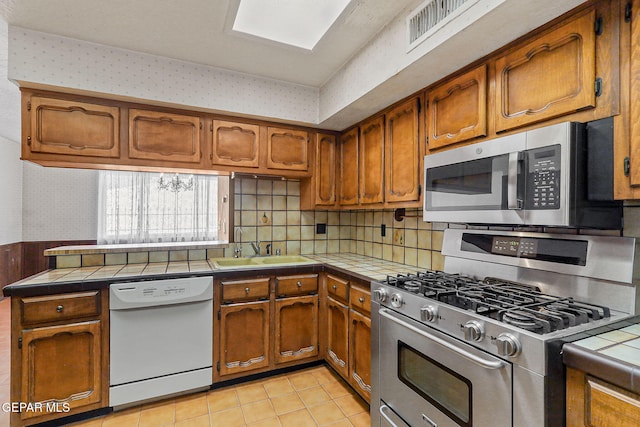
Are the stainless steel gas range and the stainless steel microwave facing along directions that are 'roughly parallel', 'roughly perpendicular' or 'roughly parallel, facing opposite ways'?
roughly parallel

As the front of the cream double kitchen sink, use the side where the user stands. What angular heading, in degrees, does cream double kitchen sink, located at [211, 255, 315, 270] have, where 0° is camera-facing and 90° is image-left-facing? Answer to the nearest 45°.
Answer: approximately 0°

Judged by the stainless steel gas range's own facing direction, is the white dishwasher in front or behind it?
in front

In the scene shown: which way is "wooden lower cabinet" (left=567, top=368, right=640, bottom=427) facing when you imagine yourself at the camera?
facing the viewer and to the left of the viewer

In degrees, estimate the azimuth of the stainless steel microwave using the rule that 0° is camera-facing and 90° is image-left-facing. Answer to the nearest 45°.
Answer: approximately 45°

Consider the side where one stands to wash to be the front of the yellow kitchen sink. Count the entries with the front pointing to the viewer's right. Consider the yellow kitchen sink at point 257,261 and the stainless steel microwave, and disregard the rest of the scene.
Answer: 0

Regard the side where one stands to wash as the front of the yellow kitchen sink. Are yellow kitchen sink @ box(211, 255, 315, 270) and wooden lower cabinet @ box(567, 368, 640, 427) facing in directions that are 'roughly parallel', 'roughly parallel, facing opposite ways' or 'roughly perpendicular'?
roughly perpendicular

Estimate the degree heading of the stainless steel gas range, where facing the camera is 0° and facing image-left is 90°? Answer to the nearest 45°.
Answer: approximately 45°

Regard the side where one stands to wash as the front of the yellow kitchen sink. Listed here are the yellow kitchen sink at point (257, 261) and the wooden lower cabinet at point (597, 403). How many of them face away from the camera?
0

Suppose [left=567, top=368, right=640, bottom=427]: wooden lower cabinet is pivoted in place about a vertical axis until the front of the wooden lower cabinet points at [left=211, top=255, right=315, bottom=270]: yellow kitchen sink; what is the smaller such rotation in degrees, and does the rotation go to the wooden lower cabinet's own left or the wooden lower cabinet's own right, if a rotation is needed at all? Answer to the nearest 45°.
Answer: approximately 45° to the wooden lower cabinet's own right

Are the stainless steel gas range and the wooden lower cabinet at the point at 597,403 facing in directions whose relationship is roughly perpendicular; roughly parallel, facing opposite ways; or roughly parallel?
roughly parallel

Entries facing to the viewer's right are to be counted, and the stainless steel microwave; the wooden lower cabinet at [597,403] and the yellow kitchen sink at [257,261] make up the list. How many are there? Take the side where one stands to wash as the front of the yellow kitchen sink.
0
